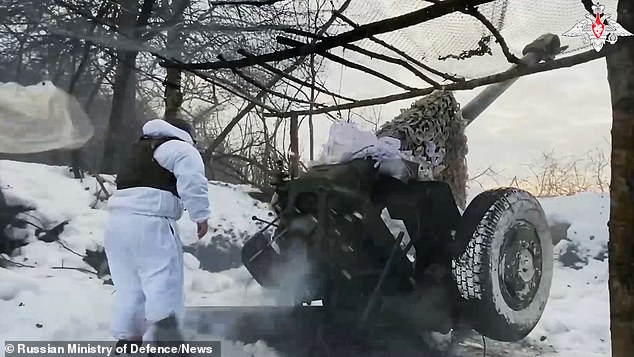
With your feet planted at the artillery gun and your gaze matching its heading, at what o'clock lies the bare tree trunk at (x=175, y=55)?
The bare tree trunk is roughly at 9 o'clock from the artillery gun.

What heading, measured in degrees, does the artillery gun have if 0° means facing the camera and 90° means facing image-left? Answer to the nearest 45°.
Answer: approximately 225°

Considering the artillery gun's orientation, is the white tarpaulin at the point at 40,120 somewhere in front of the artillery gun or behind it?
behind

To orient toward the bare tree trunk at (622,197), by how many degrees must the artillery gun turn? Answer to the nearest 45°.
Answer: approximately 45° to its right
